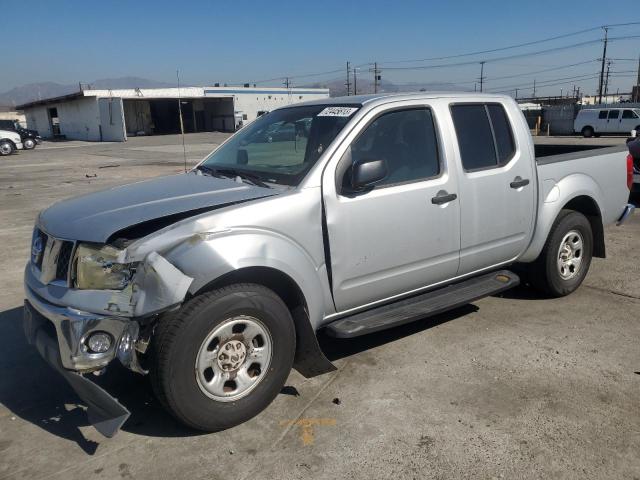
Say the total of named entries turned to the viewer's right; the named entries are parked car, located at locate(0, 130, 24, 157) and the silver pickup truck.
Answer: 1

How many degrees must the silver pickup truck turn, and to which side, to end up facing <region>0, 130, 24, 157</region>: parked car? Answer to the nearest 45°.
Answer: approximately 90° to its right

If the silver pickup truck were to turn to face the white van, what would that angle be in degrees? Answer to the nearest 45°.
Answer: approximately 180°

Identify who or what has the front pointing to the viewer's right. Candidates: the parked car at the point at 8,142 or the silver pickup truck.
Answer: the parked car

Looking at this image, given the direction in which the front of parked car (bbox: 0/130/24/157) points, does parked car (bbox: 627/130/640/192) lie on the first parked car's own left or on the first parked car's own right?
on the first parked car's own right

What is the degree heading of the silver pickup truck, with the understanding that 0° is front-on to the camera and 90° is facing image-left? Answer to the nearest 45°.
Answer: approximately 45°

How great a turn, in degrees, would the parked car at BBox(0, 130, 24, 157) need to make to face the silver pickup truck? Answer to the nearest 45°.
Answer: approximately 90° to its right

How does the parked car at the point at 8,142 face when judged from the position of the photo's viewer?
facing to the right of the viewer

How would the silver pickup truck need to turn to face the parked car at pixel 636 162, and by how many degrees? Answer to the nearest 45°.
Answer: approximately 180°
